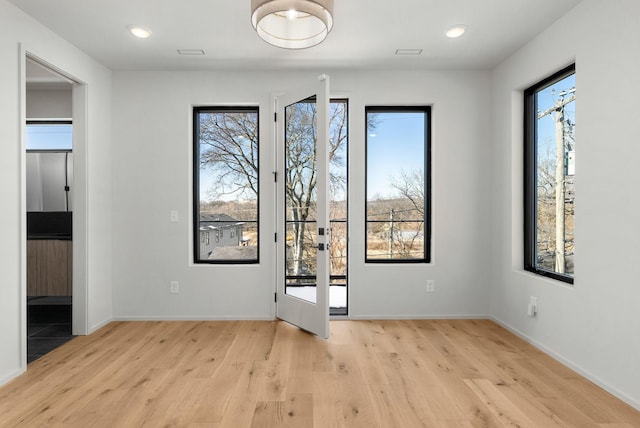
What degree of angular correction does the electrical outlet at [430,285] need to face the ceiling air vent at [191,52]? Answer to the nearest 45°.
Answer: approximately 45° to its right

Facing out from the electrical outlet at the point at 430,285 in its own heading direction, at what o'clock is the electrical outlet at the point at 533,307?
the electrical outlet at the point at 533,307 is roughly at 10 o'clock from the electrical outlet at the point at 430,285.

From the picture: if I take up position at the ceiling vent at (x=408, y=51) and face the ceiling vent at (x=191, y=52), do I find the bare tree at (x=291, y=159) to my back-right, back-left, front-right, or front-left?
front-right

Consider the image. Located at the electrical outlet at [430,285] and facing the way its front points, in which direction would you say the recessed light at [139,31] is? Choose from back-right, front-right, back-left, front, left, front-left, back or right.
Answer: front-right

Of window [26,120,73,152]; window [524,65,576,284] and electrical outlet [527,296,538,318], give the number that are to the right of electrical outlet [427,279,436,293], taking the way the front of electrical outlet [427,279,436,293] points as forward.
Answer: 1

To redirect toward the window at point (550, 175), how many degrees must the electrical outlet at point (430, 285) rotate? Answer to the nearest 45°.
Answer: approximately 45° to its left

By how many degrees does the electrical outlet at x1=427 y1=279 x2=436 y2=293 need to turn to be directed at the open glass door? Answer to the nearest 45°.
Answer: approximately 45° to its right

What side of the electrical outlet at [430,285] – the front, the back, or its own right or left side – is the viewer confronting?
front

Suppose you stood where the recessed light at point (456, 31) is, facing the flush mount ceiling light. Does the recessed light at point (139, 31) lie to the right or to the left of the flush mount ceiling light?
right

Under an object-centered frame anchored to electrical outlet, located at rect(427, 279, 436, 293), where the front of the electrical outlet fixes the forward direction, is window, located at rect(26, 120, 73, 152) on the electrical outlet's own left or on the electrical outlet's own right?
on the electrical outlet's own right
